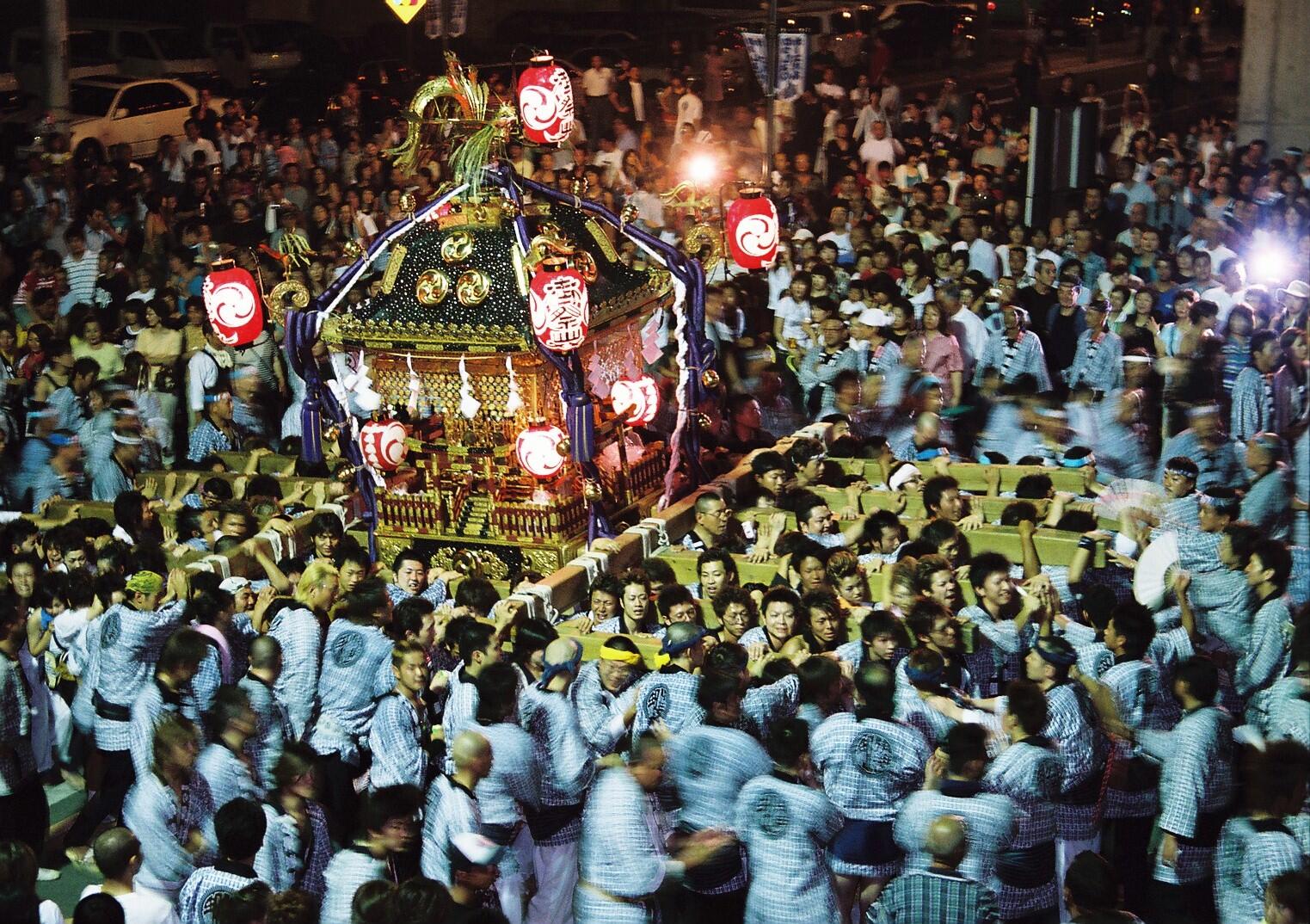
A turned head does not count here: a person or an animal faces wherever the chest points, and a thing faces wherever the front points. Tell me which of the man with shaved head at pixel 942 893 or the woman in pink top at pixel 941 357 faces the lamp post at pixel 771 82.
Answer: the man with shaved head

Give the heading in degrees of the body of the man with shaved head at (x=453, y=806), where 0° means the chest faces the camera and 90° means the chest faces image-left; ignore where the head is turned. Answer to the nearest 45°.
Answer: approximately 225°

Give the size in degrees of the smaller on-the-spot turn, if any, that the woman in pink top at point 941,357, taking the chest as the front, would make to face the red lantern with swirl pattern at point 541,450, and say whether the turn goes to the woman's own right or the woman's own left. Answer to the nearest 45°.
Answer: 0° — they already face it

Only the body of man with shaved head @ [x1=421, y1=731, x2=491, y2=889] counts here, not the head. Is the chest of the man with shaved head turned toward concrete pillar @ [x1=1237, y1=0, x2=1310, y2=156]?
yes

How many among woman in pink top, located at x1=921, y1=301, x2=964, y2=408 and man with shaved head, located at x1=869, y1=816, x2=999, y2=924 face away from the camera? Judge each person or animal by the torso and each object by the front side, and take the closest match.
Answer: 1

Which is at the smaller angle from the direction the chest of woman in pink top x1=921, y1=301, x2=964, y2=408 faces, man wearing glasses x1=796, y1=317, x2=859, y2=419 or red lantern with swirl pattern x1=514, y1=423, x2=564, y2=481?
the red lantern with swirl pattern

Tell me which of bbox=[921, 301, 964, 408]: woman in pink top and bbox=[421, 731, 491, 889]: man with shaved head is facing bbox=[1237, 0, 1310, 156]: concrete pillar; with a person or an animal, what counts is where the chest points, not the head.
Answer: the man with shaved head

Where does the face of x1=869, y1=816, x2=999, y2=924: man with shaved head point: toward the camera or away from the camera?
away from the camera

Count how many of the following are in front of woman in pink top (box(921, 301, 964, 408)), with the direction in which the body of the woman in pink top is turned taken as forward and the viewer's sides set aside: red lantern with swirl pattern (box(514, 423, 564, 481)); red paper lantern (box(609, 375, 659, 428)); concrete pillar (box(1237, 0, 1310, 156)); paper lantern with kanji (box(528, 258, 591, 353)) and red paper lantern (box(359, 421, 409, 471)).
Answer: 4

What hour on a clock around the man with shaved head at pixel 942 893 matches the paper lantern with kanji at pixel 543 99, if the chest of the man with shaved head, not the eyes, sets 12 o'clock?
The paper lantern with kanji is roughly at 11 o'clock from the man with shaved head.

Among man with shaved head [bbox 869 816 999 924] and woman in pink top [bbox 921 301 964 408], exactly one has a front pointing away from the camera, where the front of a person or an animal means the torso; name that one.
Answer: the man with shaved head

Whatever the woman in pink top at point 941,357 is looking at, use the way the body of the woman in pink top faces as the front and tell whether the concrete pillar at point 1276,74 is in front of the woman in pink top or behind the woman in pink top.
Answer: behind

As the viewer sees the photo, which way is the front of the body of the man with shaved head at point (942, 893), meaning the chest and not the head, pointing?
away from the camera
